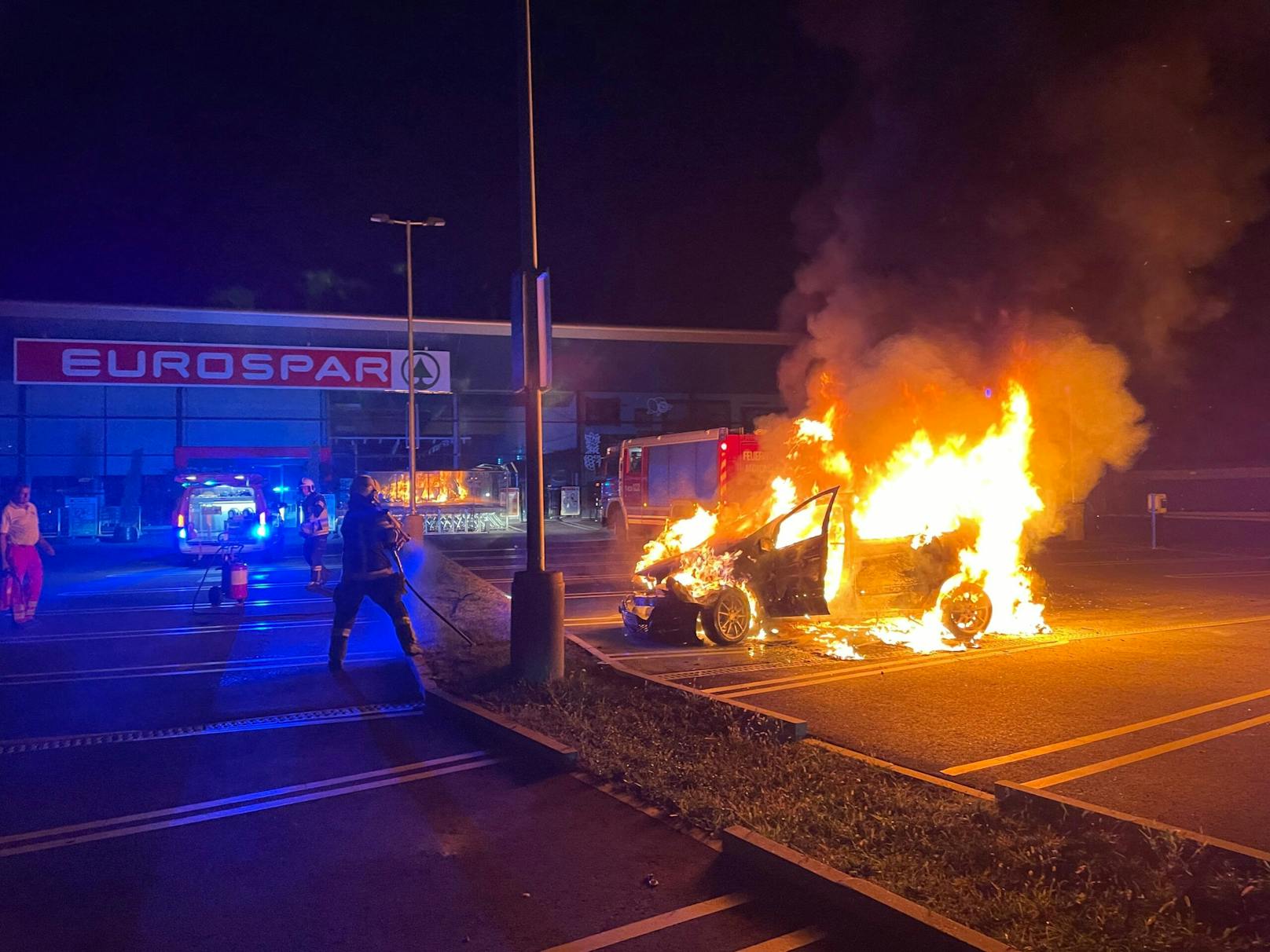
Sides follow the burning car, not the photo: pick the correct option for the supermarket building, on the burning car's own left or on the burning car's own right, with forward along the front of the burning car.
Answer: on the burning car's own right

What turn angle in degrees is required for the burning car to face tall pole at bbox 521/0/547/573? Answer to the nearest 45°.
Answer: approximately 45° to its left

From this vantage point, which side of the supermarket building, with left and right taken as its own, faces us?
front

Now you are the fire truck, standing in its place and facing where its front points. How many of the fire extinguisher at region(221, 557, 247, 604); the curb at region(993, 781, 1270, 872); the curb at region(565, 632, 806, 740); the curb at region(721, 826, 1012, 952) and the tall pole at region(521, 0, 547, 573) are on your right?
0

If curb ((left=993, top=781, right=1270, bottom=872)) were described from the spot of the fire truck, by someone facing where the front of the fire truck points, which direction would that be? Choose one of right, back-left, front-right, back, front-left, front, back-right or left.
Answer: back-left

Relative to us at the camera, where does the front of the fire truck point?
facing away from the viewer and to the left of the viewer

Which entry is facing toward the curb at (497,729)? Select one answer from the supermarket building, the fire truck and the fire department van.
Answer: the supermarket building

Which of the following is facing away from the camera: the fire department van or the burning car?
the fire department van

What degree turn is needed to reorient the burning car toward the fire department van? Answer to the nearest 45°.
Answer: approximately 45° to its right

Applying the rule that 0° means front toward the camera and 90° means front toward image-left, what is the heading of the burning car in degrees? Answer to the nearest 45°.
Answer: approximately 90°

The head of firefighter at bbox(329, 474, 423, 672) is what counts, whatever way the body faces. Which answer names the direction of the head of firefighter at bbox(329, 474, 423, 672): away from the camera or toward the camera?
away from the camera

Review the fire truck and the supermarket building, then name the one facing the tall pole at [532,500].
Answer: the supermarket building

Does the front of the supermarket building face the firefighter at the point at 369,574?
yes

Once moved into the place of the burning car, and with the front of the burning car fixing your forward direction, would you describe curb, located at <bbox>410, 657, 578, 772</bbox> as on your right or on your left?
on your left

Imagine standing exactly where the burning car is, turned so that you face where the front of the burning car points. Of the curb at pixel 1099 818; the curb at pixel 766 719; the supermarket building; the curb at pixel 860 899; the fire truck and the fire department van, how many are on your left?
3

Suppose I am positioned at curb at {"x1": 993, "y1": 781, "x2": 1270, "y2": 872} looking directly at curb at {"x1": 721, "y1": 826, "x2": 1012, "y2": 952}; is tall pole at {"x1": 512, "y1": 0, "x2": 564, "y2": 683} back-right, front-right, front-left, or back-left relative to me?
front-right

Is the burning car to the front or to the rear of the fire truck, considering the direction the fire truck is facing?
to the rear

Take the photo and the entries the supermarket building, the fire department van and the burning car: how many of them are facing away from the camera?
1
